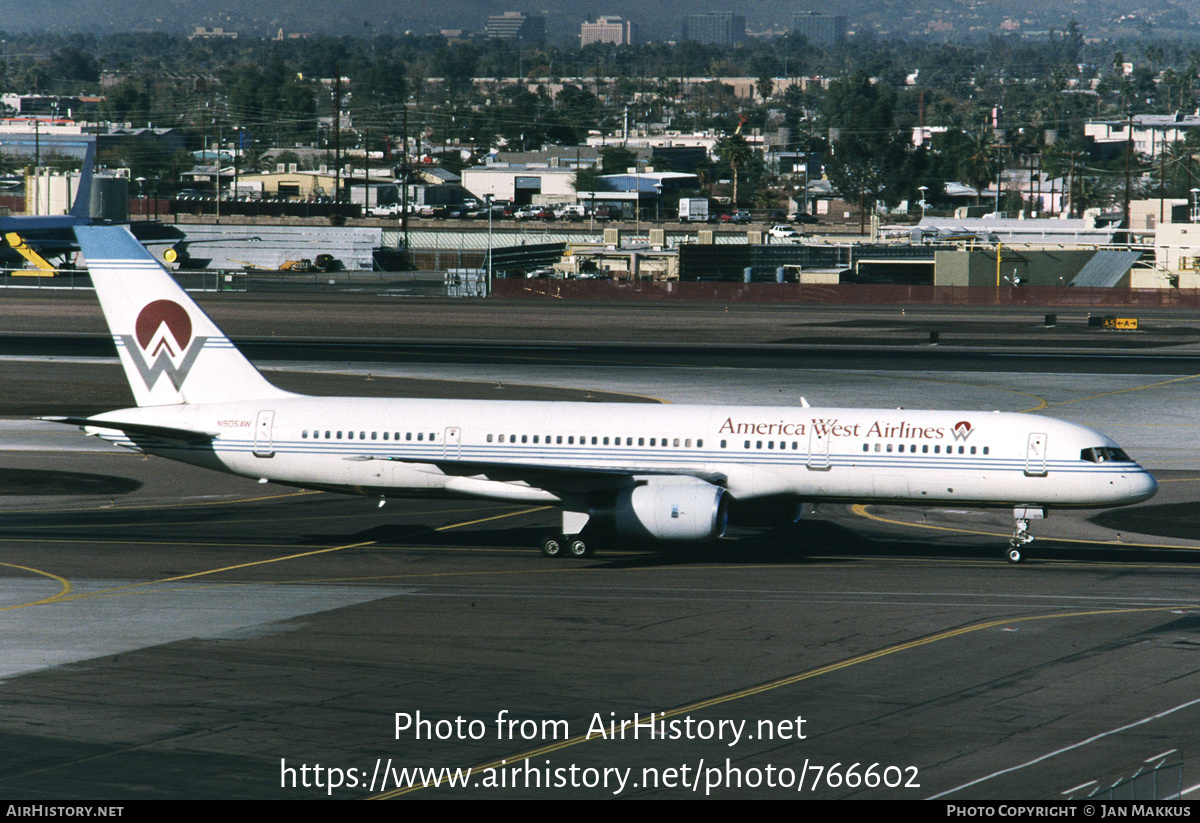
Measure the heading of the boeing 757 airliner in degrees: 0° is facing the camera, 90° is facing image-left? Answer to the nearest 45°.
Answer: approximately 270°
